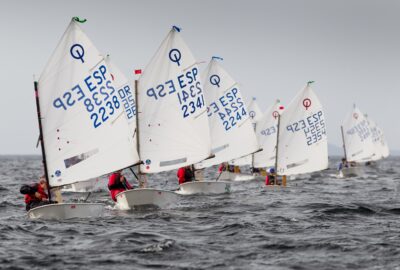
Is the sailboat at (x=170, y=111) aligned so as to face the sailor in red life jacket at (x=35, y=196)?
yes

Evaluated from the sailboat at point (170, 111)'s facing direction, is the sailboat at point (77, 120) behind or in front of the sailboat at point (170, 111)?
in front

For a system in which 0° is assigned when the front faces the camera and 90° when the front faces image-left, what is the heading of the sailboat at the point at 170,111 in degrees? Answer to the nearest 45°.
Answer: approximately 45°
